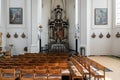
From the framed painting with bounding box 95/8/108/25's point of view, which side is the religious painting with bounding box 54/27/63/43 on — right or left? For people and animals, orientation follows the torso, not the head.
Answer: on its right

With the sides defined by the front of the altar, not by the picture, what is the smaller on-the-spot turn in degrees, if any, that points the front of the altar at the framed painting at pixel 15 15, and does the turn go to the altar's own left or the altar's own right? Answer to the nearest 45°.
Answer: approximately 45° to the altar's own right

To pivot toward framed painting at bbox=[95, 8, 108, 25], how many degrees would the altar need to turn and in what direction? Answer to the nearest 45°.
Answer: approximately 45° to its left

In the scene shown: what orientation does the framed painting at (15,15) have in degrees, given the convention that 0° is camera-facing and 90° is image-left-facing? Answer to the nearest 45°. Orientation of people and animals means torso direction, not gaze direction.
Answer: approximately 0°

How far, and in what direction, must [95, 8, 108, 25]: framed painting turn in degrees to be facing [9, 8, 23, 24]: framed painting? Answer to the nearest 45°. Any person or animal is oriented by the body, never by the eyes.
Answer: approximately 90° to its right

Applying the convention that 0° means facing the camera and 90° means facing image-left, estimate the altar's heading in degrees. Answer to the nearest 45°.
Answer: approximately 0°

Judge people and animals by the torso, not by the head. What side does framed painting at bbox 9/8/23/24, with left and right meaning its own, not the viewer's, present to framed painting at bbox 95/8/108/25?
left
